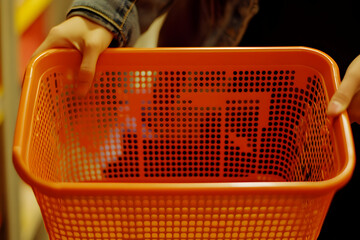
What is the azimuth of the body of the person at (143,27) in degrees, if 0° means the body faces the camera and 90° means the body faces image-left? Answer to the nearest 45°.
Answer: approximately 0°
